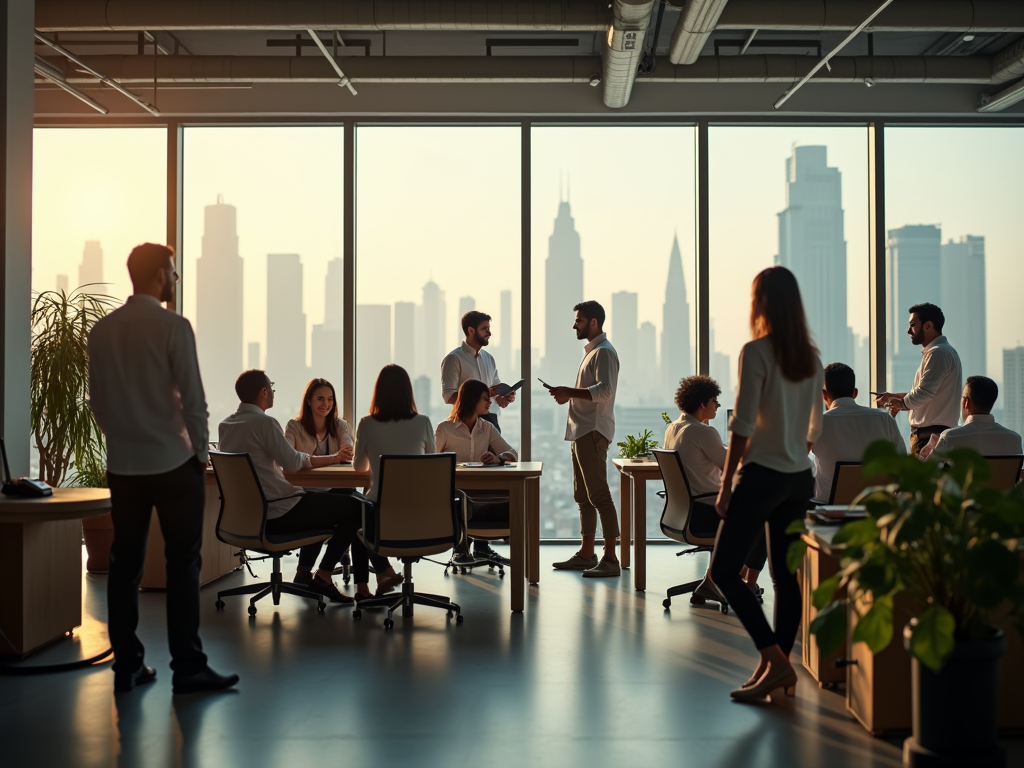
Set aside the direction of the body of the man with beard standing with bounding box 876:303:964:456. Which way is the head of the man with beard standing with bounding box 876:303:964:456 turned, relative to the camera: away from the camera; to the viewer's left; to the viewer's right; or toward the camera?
to the viewer's left

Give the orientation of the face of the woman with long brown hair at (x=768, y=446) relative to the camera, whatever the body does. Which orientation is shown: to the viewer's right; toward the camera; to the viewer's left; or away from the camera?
away from the camera

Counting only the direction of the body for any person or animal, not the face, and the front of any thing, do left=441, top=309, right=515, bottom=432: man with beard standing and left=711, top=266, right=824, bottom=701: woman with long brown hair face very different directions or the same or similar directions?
very different directions

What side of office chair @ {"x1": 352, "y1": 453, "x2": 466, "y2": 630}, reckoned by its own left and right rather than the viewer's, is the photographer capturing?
back

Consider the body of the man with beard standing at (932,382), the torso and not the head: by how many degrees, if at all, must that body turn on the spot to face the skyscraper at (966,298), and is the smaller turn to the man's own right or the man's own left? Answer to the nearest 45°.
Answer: approximately 90° to the man's own right

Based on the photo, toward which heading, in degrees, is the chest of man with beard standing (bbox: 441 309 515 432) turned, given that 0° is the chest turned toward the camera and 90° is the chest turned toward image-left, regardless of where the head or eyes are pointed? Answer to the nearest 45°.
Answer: approximately 315°

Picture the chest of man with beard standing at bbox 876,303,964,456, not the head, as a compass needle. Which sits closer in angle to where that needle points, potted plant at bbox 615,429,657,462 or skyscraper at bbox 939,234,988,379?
the potted plant

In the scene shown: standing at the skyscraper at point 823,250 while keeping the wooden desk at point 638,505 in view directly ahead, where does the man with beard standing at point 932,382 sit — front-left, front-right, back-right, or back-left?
front-left

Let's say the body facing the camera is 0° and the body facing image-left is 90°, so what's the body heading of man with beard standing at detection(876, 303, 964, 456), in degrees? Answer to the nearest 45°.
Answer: approximately 90°

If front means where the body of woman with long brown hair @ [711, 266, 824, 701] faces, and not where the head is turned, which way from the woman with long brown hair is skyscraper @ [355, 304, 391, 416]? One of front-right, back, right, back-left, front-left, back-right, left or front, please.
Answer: front

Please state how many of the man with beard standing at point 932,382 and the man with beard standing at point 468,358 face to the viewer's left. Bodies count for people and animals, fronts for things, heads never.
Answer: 1

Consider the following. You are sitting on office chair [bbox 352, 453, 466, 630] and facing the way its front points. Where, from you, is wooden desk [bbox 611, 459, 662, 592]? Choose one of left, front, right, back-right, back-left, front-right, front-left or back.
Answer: front-right

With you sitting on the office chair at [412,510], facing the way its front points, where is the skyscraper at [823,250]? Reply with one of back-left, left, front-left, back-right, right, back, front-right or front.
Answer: front-right

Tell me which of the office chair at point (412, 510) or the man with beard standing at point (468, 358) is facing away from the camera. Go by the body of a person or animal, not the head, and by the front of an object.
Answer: the office chair

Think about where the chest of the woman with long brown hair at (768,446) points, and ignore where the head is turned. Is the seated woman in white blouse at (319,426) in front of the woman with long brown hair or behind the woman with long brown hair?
in front
